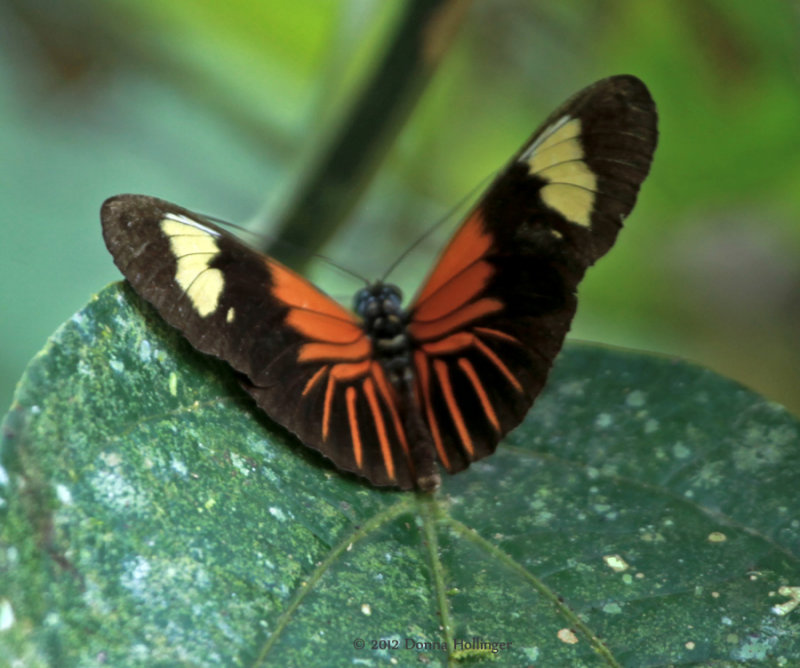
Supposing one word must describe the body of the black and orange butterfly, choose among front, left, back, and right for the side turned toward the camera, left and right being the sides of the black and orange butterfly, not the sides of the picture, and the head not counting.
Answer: back
